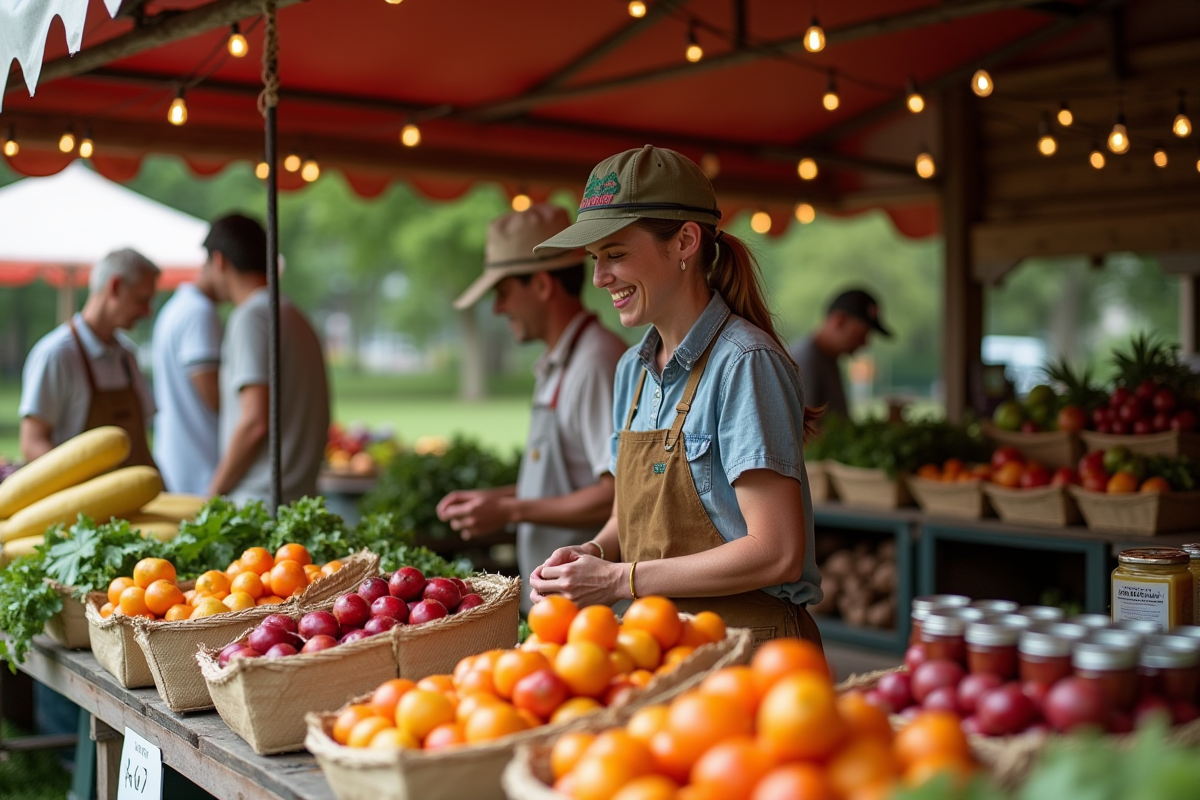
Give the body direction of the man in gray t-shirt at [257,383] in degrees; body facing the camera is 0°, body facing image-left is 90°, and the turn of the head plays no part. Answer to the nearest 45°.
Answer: approximately 90°

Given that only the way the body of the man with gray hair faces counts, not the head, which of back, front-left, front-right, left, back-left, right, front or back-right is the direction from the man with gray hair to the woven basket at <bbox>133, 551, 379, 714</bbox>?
front-right

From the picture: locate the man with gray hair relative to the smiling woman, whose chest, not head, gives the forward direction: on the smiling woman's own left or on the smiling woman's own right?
on the smiling woman's own right

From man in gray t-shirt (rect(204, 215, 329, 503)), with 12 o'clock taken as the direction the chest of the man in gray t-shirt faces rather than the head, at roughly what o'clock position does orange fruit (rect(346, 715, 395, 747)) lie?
The orange fruit is roughly at 9 o'clock from the man in gray t-shirt.

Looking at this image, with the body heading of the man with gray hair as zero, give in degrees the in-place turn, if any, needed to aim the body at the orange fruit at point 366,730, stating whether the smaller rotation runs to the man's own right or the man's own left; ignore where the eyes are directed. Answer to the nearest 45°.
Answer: approximately 45° to the man's own right

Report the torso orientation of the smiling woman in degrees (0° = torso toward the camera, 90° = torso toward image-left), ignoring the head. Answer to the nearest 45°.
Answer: approximately 45°

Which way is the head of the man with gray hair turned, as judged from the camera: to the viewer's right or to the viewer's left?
to the viewer's right

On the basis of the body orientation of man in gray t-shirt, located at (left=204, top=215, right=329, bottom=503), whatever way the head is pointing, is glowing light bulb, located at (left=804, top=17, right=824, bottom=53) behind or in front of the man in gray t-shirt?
behind

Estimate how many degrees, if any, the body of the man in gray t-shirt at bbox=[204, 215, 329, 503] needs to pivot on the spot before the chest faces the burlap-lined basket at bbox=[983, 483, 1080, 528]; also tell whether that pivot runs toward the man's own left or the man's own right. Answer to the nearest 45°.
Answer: approximately 180°
